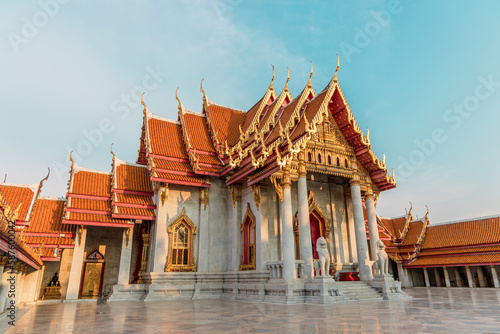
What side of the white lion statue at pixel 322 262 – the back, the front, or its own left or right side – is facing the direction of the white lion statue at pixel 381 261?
left

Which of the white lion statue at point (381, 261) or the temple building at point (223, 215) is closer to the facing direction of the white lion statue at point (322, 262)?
the white lion statue

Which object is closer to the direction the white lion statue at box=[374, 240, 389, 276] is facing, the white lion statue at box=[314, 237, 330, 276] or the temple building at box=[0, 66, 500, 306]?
the white lion statue

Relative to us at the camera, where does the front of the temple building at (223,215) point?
facing the viewer and to the right of the viewer

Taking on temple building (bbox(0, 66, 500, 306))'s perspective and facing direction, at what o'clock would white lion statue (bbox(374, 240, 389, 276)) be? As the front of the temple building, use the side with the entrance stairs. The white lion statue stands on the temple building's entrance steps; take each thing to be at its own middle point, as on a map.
The white lion statue is roughly at 11 o'clock from the temple building.

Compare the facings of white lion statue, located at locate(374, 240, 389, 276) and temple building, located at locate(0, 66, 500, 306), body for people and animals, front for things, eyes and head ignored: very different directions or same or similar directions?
same or similar directions

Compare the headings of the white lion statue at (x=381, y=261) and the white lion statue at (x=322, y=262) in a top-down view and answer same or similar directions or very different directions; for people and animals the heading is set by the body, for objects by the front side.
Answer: same or similar directions

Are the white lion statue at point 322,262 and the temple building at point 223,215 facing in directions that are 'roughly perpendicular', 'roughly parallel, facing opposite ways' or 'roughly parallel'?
roughly parallel

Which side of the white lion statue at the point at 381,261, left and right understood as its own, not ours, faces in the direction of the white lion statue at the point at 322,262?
right

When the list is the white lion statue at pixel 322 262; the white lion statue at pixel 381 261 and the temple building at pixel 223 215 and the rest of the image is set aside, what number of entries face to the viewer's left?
0
